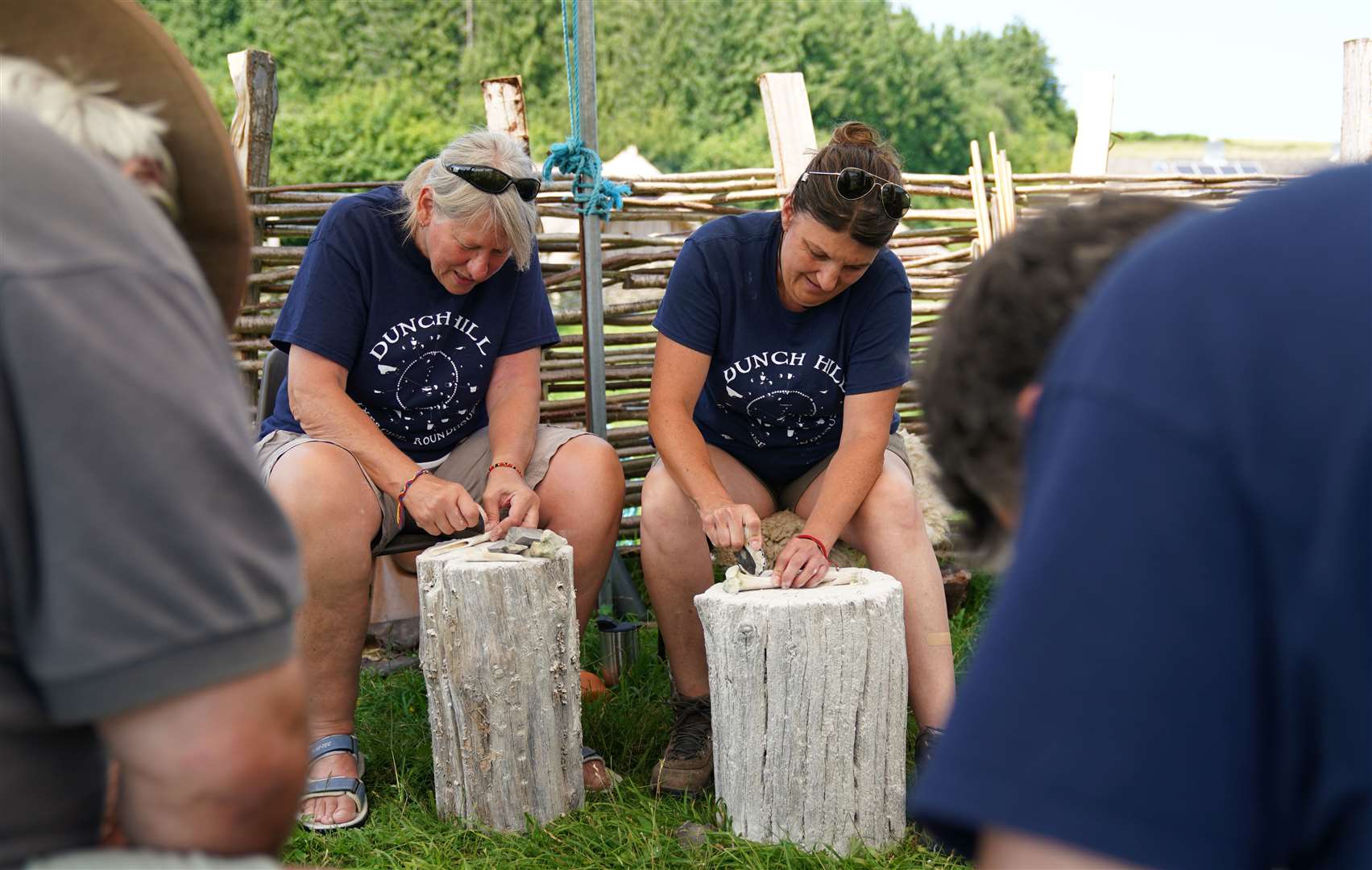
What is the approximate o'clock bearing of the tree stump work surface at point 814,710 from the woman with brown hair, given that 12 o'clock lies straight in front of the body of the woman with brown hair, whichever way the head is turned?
The tree stump work surface is roughly at 12 o'clock from the woman with brown hair.

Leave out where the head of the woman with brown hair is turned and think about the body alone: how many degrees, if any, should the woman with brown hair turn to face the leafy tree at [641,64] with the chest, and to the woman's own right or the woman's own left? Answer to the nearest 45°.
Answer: approximately 180°

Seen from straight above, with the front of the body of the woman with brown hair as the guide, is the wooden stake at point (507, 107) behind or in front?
behind

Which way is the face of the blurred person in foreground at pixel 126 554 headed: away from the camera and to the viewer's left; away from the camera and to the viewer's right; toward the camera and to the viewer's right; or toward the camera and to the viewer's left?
away from the camera and to the viewer's right

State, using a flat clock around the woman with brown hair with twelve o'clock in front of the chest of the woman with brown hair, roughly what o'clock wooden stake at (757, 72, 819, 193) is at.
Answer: The wooden stake is roughly at 6 o'clock from the woman with brown hair.

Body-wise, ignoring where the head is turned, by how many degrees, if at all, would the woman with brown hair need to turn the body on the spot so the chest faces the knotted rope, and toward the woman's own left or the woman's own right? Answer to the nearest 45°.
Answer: approximately 135° to the woman's own right

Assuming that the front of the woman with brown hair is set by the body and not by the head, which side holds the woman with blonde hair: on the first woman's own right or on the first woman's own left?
on the first woman's own right

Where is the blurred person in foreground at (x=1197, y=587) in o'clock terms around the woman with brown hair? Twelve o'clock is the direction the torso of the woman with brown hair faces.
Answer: The blurred person in foreground is roughly at 12 o'clock from the woman with brown hair.

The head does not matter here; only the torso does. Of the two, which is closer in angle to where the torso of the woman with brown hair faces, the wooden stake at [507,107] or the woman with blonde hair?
the woman with blonde hair

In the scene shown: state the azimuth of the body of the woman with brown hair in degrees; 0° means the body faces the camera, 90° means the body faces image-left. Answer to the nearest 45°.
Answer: approximately 0°

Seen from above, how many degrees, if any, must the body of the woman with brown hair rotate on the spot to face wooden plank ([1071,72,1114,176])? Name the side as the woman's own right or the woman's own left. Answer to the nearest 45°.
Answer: approximately 135° to the woman's own left

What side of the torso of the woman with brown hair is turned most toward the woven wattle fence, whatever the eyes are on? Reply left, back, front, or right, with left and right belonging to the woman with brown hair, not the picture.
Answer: back

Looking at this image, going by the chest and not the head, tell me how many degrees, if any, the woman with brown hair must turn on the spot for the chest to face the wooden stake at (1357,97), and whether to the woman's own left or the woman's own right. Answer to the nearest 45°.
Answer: approximately 135° to the woman's own left

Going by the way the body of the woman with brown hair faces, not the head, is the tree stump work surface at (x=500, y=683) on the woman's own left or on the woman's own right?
on the woman's own right
